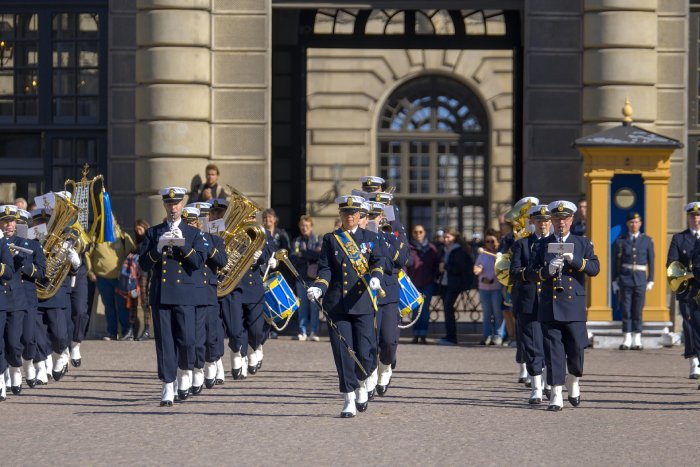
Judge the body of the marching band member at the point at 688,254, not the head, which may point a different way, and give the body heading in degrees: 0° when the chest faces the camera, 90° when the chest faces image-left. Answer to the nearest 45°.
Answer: approximately 0°

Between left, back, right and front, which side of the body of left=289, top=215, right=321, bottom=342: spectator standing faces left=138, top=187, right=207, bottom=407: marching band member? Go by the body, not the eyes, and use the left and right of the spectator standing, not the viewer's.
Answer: front

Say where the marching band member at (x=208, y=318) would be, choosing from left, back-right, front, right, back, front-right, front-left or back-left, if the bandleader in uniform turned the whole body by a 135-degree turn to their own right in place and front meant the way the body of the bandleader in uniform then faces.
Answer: front

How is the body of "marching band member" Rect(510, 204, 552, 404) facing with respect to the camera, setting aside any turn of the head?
toward the camera

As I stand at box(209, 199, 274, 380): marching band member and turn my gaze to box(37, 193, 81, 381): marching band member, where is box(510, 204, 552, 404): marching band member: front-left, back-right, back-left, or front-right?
back-left

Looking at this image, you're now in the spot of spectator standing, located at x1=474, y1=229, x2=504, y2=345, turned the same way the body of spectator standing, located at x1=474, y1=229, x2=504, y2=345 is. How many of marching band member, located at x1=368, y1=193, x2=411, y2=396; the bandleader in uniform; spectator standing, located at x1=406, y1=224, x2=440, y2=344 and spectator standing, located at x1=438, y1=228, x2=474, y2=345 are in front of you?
2

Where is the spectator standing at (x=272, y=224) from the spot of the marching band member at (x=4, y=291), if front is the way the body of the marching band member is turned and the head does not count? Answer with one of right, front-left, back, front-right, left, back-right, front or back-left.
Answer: back-left

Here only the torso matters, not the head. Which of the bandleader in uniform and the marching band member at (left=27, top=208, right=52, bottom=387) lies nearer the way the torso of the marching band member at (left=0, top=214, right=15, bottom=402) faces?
the bandleader in uniform

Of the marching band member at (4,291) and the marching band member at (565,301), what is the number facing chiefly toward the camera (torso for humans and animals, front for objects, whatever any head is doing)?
2

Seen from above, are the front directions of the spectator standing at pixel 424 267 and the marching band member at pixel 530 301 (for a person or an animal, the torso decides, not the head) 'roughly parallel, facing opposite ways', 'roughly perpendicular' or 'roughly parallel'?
roughly parallel

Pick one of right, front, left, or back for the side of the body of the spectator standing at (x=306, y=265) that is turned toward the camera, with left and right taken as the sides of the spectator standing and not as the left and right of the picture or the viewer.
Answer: front

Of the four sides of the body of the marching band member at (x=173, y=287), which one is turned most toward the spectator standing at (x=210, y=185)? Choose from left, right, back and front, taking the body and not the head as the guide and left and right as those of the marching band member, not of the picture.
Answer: back

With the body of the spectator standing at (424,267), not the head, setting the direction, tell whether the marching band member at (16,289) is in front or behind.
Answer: in front

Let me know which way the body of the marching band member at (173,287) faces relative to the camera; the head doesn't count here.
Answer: toward the camera

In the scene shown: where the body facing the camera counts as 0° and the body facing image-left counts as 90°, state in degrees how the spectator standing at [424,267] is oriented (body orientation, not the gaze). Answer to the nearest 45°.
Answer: approximately 0°

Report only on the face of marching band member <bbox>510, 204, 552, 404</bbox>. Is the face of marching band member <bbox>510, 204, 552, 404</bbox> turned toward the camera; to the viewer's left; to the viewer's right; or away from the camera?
toward the camera
